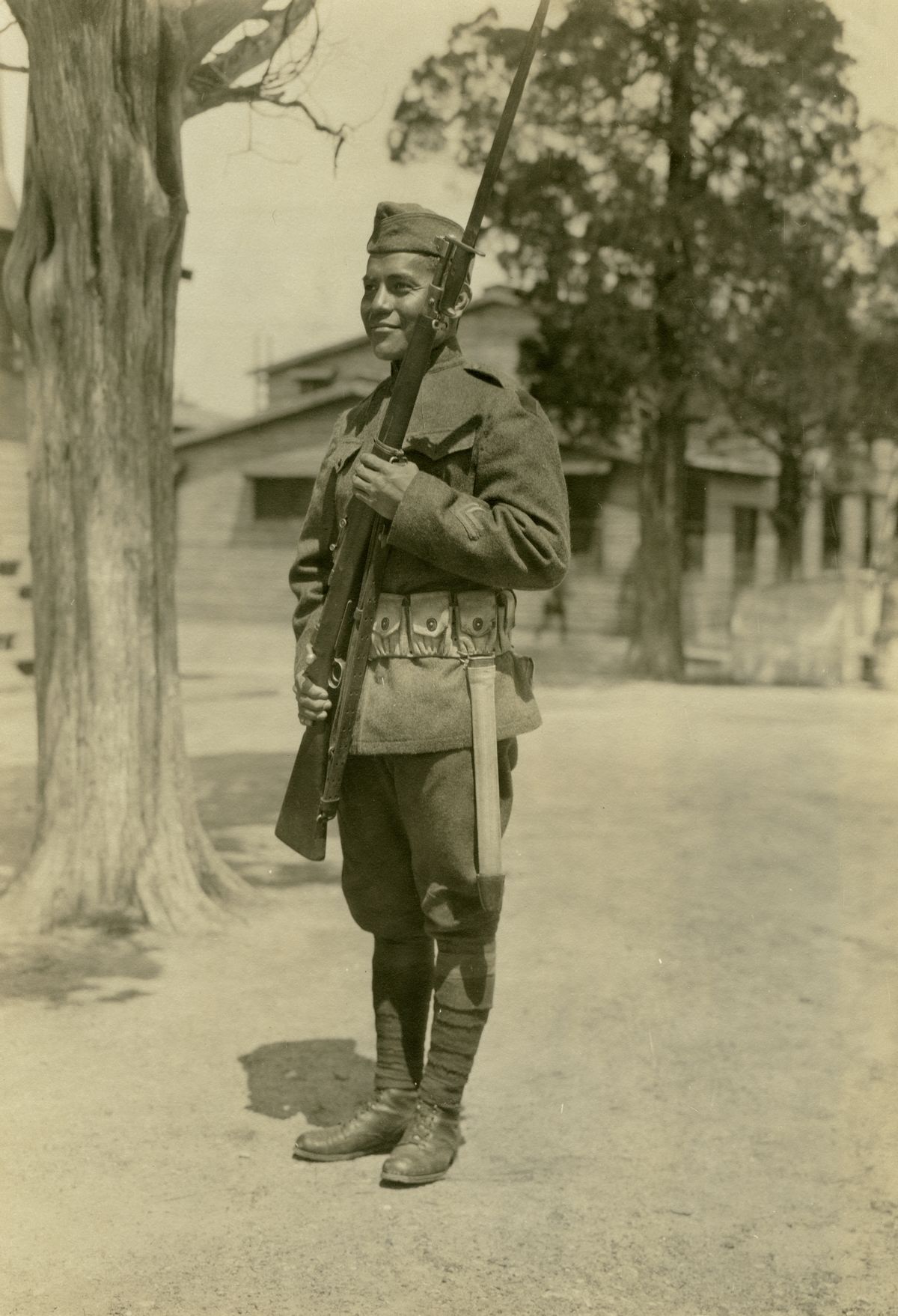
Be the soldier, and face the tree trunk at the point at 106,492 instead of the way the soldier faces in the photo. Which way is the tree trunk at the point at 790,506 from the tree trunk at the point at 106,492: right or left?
right

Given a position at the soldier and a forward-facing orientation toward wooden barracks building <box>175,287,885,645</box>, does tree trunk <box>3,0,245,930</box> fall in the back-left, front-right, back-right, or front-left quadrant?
front-left

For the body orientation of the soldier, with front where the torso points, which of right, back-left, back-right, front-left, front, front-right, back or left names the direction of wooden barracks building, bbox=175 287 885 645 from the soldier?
back-right

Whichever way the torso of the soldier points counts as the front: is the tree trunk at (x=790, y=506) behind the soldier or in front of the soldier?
behind

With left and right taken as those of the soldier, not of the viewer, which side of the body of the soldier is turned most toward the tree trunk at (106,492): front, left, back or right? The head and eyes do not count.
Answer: right

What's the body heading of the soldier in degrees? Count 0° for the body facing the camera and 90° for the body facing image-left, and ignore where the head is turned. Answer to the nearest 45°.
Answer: approximately 45°

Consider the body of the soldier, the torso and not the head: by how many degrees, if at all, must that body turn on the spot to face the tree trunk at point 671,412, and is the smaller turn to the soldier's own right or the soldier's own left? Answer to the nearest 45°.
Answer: approximately 135° to the soldier's own right
